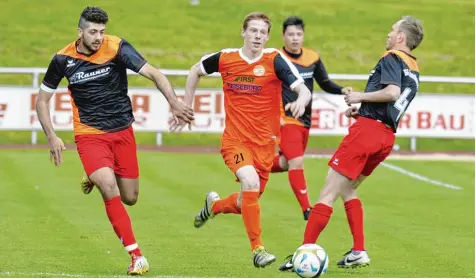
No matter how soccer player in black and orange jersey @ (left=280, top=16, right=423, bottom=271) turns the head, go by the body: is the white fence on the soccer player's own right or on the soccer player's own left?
on the soccer player's own right

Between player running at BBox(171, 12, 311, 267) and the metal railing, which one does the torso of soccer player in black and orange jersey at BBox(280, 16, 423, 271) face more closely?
the player running

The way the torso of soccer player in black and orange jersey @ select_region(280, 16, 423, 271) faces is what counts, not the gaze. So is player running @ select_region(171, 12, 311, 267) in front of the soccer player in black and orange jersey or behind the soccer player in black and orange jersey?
in front

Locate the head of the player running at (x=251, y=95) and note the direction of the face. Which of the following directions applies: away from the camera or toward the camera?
toward the camera

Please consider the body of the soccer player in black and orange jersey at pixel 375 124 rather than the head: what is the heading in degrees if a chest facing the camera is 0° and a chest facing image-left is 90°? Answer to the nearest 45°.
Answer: approximately 90°

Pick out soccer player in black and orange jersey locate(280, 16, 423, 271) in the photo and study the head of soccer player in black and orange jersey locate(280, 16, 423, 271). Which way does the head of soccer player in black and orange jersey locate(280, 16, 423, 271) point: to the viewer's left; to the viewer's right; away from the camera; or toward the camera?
to the viewer's left

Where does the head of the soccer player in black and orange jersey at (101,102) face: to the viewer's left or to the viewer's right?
to the viewer's right

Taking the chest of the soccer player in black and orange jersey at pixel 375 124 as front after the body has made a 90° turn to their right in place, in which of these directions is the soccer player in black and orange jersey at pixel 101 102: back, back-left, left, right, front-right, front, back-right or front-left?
left

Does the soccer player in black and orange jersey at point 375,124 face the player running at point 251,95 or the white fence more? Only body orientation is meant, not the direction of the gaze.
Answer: the player running
